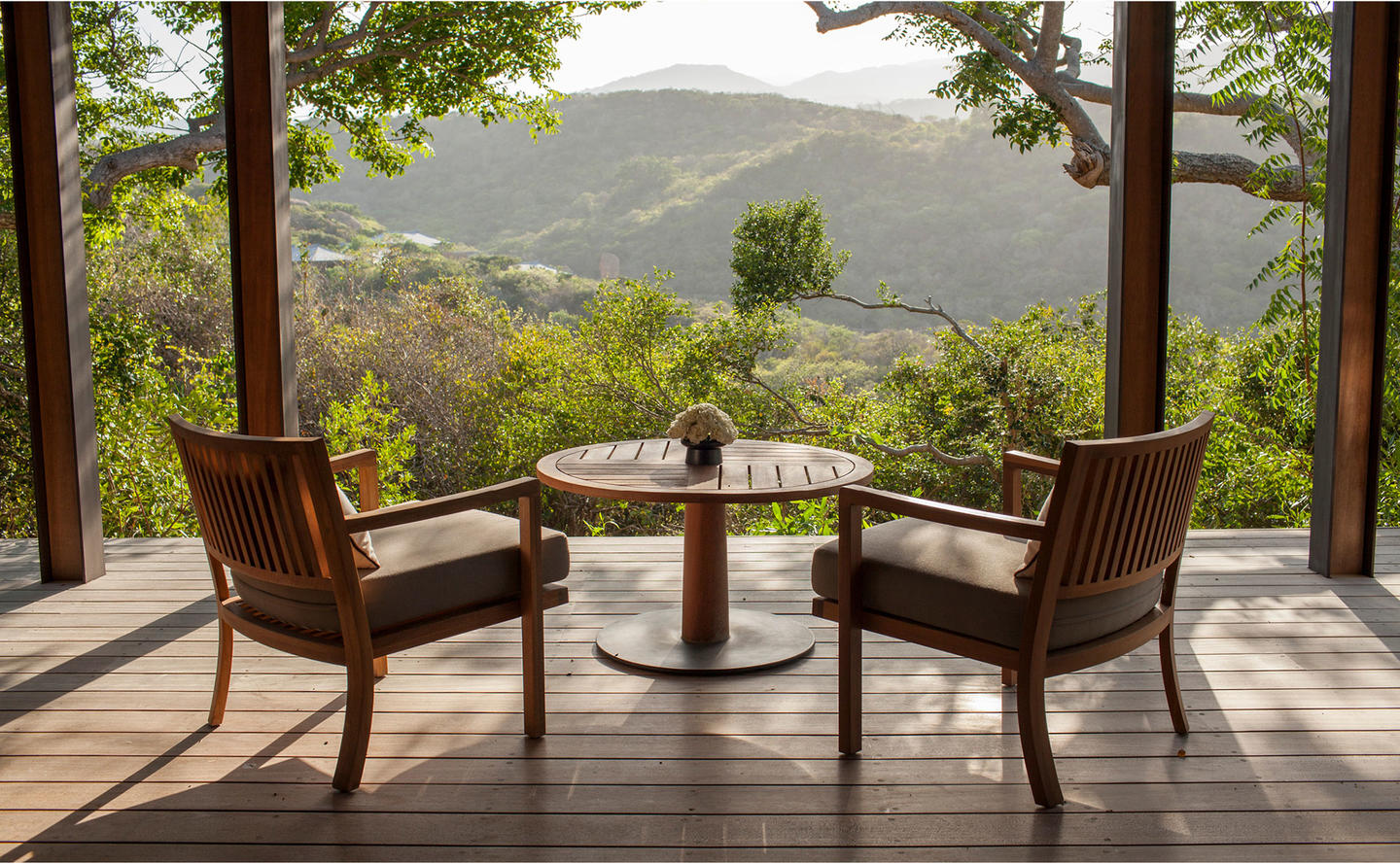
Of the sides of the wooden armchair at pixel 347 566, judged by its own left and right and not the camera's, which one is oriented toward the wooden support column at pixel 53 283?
left

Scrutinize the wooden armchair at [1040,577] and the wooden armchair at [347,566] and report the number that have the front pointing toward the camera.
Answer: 0

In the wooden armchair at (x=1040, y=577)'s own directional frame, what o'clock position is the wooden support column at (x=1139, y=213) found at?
The wooden support column is roughly at 2 o'clock from the wooden armchair.

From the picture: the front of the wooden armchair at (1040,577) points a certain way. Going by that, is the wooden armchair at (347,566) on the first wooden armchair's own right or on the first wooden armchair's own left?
on the first wooden armchair's own left

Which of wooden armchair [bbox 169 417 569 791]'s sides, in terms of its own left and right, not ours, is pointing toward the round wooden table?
front

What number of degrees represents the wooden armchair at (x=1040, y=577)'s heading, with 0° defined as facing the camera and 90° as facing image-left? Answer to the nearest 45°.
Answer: approximately 135°

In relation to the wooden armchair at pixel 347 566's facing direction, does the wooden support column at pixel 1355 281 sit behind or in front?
in front

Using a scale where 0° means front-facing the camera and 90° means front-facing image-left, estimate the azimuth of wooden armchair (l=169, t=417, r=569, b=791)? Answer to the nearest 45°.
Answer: approximately 225°

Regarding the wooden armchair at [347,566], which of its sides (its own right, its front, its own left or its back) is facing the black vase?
front

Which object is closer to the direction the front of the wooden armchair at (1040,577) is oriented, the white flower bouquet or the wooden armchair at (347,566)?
the white flower bouquet
